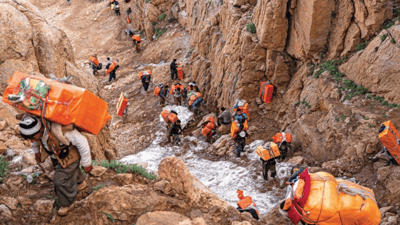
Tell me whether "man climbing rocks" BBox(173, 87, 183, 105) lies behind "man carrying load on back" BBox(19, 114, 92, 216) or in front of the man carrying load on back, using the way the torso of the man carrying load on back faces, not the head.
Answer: behind

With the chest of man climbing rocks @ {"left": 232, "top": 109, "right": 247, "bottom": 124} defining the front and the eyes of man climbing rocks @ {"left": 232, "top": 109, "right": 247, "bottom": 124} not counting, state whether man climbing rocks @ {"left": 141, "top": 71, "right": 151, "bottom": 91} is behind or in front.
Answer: behind

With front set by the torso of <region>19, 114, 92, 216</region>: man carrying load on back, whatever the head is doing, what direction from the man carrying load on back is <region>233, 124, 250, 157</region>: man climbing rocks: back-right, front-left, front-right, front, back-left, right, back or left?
back

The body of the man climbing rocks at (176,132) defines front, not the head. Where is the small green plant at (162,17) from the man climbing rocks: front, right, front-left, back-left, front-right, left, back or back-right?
back-left

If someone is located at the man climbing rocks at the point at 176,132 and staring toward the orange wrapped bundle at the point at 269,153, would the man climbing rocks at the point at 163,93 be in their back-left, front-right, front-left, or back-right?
back-left

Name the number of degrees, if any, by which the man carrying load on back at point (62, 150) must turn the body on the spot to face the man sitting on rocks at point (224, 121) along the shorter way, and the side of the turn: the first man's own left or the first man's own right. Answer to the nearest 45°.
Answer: approximately 180°

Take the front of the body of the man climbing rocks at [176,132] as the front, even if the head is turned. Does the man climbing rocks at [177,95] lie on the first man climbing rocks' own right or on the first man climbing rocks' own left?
on the first man climbing rocks' own left

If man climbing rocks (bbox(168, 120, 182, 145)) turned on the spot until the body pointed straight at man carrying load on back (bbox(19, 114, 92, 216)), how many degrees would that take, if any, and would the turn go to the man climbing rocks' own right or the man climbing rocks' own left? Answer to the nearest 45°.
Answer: approximately 45° to the man climbing rocks' own right

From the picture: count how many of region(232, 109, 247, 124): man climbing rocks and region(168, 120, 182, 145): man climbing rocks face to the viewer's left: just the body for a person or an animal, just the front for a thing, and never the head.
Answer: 0

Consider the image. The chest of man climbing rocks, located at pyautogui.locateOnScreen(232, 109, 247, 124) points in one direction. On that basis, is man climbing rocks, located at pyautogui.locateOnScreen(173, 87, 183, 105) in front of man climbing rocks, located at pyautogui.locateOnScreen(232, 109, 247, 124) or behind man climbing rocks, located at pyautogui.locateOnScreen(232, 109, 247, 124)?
behind

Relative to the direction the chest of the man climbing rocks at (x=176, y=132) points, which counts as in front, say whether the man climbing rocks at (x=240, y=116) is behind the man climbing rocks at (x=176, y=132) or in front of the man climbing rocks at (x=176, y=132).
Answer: in front

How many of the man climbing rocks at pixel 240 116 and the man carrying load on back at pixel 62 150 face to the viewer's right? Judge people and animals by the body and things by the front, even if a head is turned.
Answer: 0

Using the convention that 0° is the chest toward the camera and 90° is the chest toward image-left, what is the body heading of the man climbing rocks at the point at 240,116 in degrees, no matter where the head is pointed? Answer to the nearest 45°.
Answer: approximately 0°
